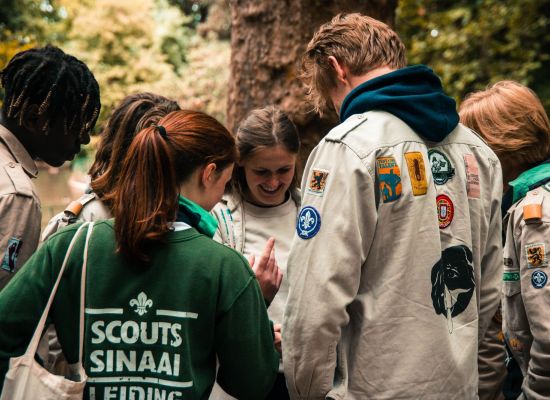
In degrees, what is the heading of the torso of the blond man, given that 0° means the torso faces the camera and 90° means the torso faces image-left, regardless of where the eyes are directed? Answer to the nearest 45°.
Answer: approximately 135°

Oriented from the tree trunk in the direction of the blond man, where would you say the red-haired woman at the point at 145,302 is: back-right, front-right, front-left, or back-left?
front-right

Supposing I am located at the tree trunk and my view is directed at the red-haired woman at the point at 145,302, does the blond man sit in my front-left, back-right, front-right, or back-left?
front-left

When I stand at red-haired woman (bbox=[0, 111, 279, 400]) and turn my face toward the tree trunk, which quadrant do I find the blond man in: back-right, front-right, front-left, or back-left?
front-right

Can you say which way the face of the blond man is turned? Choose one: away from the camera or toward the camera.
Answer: away from the camera

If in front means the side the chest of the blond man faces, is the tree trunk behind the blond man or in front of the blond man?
in front

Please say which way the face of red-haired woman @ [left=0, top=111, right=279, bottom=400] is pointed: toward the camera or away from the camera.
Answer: away from the camera

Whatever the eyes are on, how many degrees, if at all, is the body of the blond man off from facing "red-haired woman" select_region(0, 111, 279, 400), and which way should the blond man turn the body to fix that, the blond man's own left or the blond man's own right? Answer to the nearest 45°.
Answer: approximately 90° to the blond man's own left

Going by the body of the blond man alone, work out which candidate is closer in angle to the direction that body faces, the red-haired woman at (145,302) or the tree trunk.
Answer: the tree trunk
